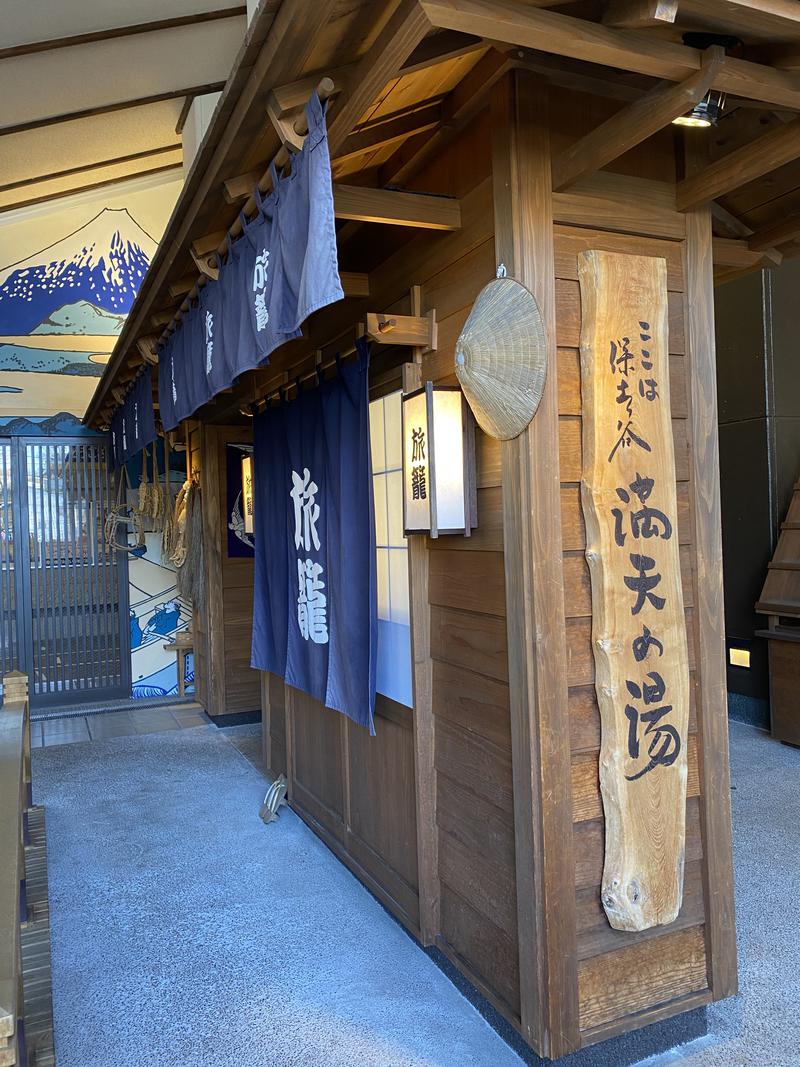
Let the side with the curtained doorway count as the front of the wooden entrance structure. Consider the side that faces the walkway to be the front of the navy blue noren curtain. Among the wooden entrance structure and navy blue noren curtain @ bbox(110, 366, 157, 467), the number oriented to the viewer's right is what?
0

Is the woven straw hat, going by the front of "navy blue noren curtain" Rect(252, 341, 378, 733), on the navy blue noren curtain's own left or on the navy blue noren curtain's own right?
on the navy blue noren curtain's own left

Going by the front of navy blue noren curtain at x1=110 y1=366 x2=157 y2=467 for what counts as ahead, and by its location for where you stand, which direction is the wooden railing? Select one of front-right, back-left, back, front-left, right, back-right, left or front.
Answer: front-left

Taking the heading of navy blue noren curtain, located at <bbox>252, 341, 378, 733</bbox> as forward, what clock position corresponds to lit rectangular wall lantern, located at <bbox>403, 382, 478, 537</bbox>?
The lit rectangular wall lantern is roughly at 10 o'clock from the navy blue noren curtain.

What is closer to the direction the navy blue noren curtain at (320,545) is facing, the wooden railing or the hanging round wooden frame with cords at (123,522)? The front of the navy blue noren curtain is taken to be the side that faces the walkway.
the wooden railing

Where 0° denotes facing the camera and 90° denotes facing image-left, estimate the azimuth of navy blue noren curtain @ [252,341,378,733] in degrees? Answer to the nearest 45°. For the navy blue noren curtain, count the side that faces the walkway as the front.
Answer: approximately 45°

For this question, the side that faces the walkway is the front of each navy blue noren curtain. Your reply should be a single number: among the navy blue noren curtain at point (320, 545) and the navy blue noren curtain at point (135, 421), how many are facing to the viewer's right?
0

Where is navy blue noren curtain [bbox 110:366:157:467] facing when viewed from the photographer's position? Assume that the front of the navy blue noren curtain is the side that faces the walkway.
facing the viewer and to the left of the viewer

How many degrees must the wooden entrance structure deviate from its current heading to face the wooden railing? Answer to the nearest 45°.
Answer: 0° — it already faces it
